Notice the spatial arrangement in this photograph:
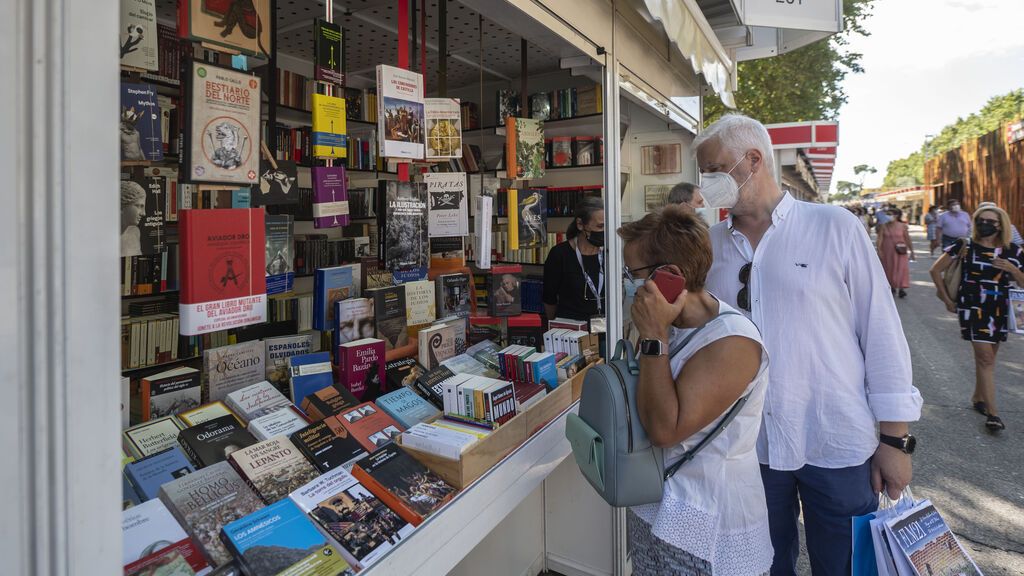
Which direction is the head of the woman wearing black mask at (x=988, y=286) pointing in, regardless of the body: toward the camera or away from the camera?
toward the camera

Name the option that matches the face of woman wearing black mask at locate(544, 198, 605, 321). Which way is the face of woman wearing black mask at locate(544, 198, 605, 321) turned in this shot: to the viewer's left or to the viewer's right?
to the viewer's right

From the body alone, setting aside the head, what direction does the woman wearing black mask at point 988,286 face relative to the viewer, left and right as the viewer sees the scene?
facing the viewer

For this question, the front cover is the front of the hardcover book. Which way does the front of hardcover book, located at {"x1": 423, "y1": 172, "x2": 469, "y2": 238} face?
toward the camera

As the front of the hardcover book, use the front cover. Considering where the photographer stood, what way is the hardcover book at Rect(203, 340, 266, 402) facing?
facing the viewer and to the right of the viewer

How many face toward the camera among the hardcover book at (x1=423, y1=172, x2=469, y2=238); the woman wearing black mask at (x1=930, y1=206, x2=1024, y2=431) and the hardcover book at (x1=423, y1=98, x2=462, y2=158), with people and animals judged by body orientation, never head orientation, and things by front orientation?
3

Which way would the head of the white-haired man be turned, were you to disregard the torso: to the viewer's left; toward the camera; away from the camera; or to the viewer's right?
to the viewer's left

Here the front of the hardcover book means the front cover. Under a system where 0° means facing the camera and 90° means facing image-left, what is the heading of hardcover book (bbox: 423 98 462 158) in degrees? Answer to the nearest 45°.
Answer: approximately 0°
